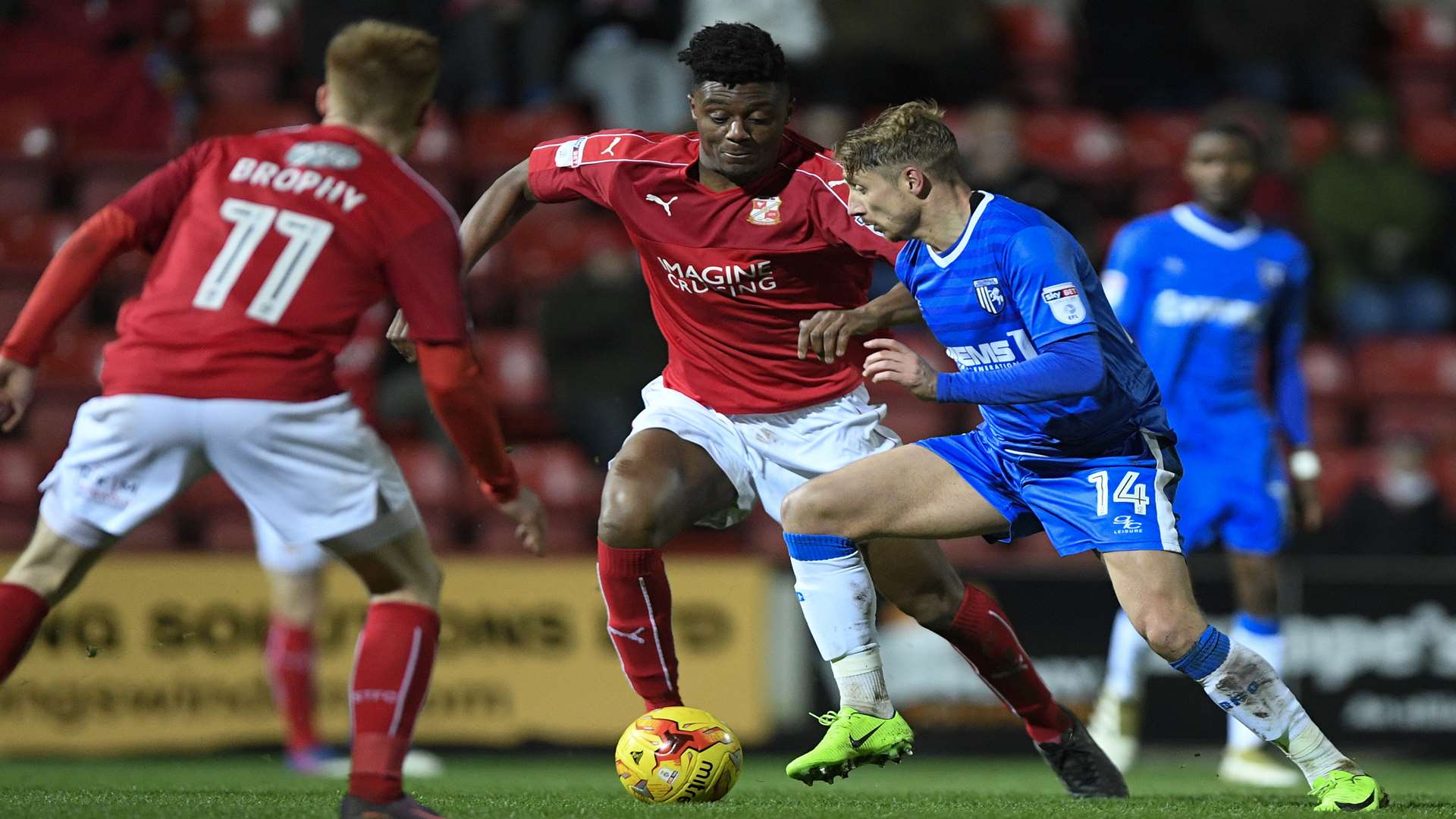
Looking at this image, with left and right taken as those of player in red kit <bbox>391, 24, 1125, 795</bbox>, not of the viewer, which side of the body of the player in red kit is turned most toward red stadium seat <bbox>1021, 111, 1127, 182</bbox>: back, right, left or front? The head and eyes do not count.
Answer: back

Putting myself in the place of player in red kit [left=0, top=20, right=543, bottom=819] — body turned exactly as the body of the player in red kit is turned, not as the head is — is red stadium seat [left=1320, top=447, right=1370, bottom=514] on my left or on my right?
on my right

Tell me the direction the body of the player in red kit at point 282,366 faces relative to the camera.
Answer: away from the camera

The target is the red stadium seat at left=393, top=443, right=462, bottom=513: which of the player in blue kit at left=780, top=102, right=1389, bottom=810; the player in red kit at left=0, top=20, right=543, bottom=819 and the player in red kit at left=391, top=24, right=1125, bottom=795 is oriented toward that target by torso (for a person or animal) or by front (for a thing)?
the player in red kit at left=0, top=20, right=543, bottom=819

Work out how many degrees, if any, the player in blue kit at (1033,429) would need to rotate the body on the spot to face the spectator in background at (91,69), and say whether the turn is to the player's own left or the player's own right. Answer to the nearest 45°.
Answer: approximately 90° to the player's own right

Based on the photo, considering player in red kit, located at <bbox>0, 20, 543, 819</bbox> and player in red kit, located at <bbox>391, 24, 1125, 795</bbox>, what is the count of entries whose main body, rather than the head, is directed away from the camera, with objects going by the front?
1

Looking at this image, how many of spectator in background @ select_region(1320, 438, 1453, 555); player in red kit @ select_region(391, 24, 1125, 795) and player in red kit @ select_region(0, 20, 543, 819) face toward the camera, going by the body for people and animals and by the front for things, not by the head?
2

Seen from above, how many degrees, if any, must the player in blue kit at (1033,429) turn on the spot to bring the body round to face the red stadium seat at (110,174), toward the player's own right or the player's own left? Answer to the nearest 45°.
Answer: approximately 90° to the player's own right

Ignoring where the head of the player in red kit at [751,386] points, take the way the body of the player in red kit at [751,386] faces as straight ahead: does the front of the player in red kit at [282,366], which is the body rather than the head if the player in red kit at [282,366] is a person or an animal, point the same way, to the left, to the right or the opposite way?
the opposite way

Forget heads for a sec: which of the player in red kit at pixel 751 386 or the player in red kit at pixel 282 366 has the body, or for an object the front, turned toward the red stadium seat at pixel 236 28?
the player in red kit at pixel 282 366

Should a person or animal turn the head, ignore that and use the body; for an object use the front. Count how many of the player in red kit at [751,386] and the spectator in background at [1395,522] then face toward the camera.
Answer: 2

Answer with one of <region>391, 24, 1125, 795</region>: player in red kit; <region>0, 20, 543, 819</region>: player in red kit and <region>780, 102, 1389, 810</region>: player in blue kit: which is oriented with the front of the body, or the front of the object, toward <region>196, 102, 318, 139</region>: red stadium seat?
<region>0, 20, 543, 819</region>: player in red kit
